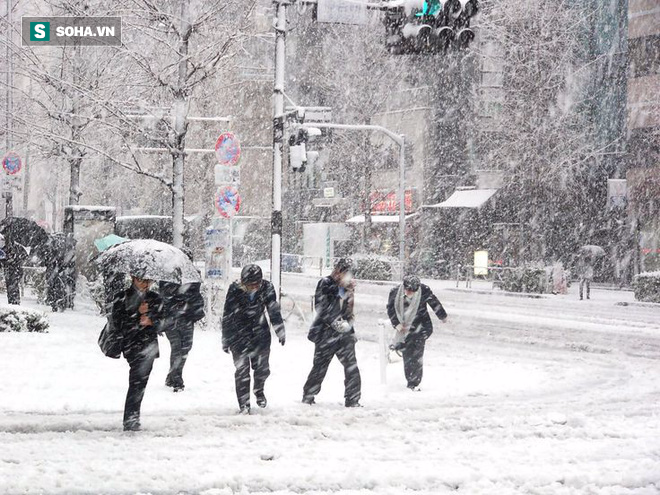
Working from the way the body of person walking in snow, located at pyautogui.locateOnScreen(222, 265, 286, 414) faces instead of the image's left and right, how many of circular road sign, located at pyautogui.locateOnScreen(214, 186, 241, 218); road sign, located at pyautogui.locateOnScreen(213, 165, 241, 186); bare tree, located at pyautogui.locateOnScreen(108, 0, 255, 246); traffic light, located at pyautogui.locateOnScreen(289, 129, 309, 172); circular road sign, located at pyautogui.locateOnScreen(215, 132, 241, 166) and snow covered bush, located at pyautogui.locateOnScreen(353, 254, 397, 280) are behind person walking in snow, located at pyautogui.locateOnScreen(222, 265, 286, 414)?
6

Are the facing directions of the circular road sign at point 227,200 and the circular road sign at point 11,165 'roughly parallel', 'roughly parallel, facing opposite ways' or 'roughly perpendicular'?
roughly parallel

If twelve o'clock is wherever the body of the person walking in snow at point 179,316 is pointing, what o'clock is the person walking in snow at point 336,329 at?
the person walking in snow at point 336,329 is roughly at 10 o'clock from the person walking in snow at point 179,316.

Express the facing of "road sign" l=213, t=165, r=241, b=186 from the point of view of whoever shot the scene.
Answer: facing the viewer

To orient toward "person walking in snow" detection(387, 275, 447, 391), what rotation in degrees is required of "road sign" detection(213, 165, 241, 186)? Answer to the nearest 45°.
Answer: approximately 45° to its left

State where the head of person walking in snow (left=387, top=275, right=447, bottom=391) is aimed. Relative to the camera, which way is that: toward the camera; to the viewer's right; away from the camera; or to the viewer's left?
toward the camera

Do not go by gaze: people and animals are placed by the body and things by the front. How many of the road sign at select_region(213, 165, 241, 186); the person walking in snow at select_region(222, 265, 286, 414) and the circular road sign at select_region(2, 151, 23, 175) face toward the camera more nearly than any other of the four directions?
3

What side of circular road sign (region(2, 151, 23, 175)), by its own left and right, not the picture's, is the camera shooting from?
front

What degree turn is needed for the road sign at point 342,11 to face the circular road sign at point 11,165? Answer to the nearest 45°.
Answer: approximately 135° to its right

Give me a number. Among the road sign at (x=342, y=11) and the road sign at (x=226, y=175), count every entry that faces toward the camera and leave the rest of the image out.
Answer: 2

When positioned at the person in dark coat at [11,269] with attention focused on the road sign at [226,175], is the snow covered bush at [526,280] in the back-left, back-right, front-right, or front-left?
front-left

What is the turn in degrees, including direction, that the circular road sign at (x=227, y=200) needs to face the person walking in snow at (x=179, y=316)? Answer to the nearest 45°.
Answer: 0° — it already faces them

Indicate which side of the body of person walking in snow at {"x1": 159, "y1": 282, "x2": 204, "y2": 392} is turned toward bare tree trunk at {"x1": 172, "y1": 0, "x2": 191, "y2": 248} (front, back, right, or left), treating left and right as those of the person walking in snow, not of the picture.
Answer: back

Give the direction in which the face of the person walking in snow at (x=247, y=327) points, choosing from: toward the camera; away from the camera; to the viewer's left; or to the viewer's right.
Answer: toward the camera

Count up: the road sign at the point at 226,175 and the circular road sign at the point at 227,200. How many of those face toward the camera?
2

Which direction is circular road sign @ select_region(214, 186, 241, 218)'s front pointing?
toward the camera
